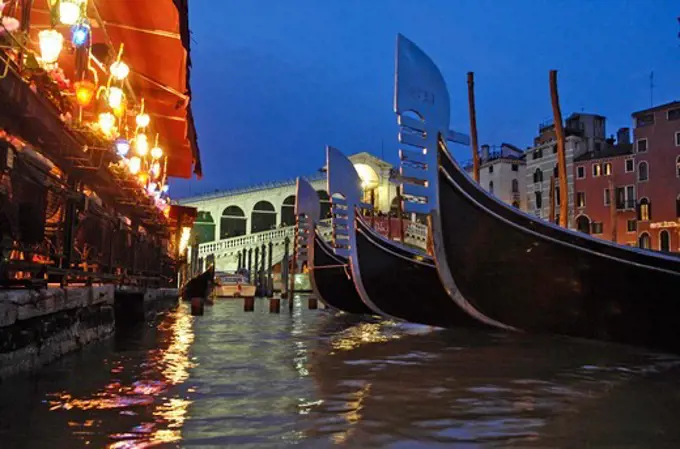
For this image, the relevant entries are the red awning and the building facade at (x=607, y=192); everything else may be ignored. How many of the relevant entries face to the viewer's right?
1

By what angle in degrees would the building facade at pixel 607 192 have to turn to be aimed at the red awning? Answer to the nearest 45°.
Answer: approximately 45° to its left

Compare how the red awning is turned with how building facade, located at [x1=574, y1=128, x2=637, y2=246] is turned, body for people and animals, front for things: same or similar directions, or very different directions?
very different directions

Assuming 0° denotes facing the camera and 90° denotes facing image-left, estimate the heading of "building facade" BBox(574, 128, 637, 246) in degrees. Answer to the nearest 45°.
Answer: approximately 45°

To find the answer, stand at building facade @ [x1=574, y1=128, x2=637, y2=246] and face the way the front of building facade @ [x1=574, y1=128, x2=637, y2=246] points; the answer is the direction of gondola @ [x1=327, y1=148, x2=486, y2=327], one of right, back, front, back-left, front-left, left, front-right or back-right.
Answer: front-left

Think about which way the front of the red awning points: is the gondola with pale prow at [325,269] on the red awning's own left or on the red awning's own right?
on the red awning's own left

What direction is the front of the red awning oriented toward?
to the viewer's right

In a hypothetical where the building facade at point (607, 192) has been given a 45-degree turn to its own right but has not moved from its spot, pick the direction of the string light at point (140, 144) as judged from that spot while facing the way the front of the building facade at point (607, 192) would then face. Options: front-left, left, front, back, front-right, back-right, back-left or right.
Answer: left
